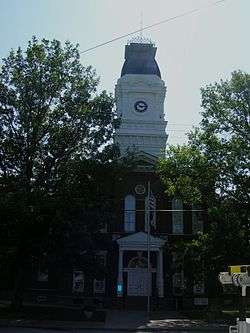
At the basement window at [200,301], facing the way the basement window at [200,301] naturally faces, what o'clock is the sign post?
The sign post is roughly at 12 o'clock from the basement window.

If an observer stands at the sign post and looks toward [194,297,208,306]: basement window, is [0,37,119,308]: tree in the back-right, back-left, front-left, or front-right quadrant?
front-left

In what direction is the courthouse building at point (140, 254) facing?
toward the camera

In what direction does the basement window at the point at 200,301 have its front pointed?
toward the camera

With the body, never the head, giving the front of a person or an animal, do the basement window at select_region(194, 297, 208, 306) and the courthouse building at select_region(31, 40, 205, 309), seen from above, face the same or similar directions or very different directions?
same or similar directions

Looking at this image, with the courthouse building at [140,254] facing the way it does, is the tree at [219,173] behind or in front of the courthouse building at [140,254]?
in front

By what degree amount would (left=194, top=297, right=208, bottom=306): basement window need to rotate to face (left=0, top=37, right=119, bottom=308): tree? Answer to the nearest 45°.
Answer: approximately 45° to its right

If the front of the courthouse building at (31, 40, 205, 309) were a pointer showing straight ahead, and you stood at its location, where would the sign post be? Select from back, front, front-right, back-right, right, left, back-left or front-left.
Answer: front

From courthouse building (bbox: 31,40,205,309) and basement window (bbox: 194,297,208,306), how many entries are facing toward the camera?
2
